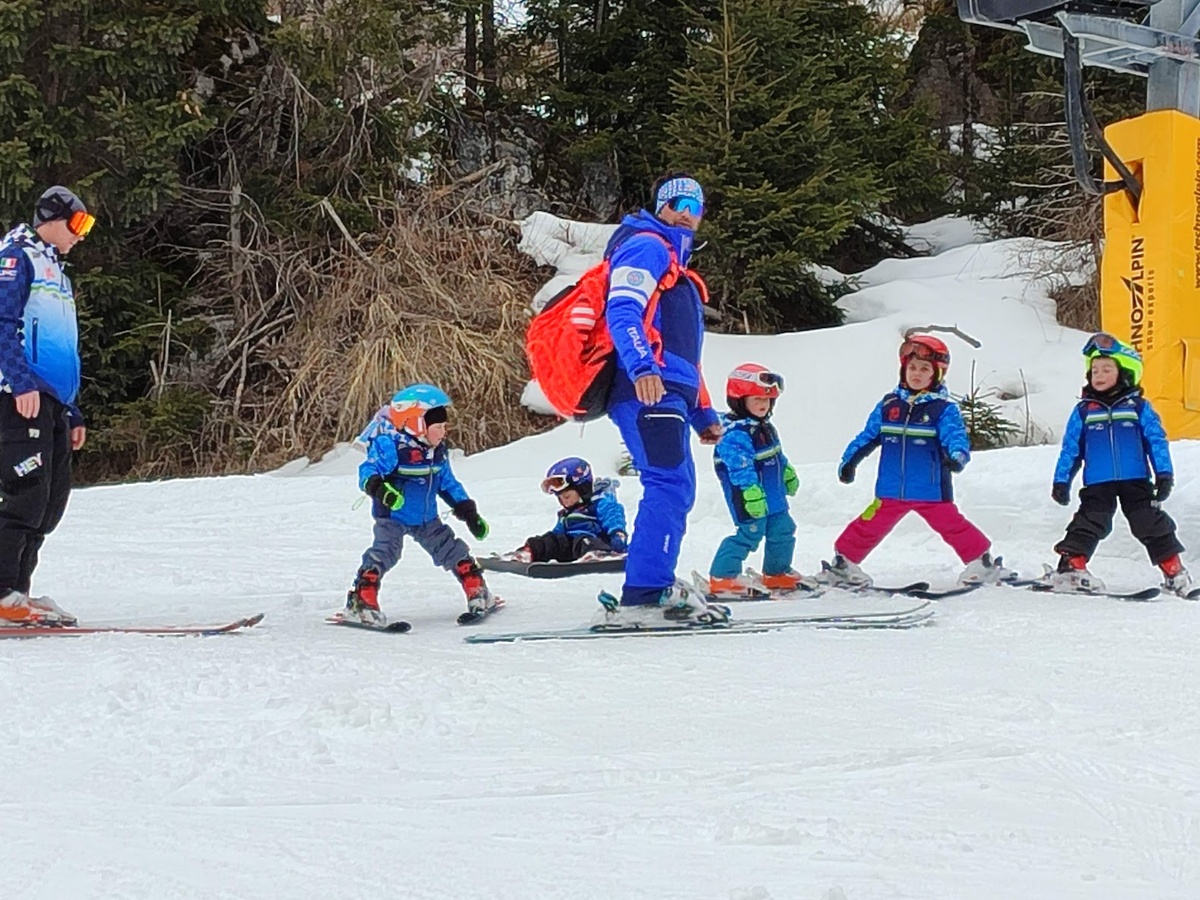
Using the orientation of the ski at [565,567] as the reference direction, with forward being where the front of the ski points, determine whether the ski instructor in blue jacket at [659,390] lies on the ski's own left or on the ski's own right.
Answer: on the ski's own left

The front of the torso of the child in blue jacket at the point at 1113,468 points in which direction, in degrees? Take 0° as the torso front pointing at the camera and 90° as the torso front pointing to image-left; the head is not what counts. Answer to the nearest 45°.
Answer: approximately 0°

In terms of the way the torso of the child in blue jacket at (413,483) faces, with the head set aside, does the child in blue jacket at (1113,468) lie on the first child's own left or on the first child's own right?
on the first child's own left

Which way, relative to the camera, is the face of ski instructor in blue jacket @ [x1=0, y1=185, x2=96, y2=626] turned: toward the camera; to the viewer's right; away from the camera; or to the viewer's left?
to the viewer's right

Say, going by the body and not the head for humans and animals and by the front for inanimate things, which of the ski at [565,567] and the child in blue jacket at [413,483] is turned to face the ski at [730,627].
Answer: the child in blue jacket

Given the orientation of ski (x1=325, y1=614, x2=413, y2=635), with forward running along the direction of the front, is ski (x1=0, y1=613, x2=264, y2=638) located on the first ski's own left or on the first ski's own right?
on the first ski's own right

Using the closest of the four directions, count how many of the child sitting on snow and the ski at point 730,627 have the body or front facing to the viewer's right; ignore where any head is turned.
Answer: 1

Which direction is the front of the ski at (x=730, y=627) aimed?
to the viewer's right

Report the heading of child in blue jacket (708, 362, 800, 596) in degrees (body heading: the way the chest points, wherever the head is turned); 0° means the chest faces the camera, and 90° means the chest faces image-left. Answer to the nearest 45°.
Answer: approximately 315°

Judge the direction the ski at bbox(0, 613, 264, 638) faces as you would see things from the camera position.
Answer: facing to the right of the viewer

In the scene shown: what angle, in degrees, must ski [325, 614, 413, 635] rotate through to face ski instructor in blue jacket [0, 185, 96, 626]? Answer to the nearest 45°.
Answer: approximately 135° to its right

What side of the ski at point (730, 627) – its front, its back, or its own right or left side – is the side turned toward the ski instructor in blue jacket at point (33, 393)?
back
